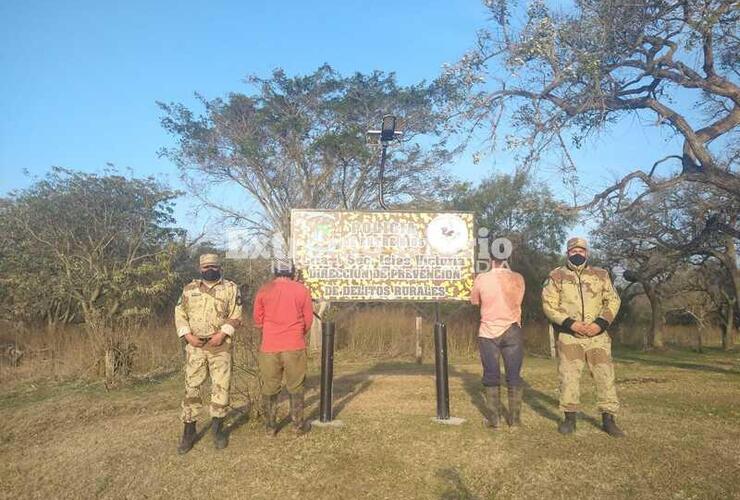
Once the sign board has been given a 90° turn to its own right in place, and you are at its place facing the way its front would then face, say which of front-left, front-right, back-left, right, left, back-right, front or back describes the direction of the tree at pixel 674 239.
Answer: back-right

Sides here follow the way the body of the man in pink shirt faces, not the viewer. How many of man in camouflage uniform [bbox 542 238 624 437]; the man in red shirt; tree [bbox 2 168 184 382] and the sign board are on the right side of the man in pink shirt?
1

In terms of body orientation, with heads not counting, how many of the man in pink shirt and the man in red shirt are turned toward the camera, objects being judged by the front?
0

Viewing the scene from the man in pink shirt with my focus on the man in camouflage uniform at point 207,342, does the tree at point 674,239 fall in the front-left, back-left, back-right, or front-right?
back-right

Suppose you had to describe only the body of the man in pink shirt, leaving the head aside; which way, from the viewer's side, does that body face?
away from the camera

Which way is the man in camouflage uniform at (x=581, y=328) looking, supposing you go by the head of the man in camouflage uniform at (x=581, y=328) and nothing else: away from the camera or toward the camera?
toward the camera

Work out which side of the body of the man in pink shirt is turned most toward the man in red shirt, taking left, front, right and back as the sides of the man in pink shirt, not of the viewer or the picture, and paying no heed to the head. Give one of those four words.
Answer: left

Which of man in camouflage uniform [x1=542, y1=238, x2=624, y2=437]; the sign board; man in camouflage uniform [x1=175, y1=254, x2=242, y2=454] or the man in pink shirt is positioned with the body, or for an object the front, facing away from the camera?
the man in pink shirt

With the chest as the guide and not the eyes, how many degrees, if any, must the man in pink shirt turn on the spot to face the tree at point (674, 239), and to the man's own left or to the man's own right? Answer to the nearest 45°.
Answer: approximately 45° to the man's own right

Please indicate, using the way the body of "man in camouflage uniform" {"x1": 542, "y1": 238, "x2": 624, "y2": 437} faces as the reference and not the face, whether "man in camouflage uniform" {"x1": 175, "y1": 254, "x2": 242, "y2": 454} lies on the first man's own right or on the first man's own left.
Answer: on the first man's own right

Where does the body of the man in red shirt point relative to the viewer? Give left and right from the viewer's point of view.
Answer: facing away from the viewer

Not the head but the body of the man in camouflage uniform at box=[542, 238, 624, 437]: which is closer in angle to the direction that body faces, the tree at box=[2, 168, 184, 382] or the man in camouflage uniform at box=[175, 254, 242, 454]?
the man in camouflage uniform

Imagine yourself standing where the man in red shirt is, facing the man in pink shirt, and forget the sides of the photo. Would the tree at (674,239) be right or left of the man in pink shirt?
left

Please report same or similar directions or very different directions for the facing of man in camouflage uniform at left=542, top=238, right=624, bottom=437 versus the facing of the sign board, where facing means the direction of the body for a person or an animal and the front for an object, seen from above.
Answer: same or similar directions

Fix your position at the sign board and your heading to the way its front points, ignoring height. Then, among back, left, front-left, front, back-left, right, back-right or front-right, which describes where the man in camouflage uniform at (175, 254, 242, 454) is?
front-right

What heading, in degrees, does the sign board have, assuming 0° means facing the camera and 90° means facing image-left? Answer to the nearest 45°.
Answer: approximately 0°

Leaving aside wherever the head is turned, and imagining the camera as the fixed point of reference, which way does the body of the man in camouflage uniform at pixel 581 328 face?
toward the camera

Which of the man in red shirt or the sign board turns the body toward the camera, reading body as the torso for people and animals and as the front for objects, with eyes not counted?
the sign board
